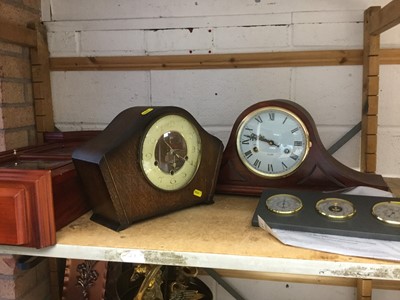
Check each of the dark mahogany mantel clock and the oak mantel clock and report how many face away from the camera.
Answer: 0

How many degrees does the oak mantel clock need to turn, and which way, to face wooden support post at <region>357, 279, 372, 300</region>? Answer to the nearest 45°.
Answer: approximately 45° to its left

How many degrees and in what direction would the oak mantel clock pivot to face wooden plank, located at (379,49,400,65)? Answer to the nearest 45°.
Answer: approximately 45° to its left

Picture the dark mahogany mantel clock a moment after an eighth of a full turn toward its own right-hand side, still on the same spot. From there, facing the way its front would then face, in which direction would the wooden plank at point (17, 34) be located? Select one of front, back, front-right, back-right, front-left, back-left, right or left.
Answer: front-right

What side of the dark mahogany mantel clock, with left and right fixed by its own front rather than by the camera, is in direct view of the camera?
front
